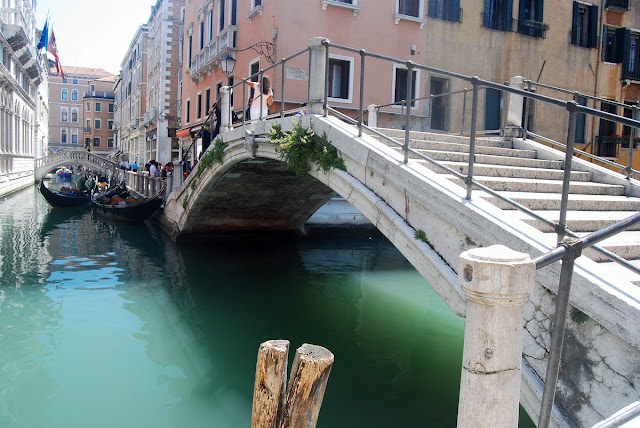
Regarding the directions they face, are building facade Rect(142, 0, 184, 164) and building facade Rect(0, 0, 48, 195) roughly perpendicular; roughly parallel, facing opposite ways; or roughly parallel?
roughly parallel, facing opposite ways

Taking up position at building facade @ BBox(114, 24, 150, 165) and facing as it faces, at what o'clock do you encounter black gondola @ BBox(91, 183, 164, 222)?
The black gondola is roughly at 9 o'clock from the building facade.

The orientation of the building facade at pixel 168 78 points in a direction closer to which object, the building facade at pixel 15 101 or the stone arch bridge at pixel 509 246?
the building facade

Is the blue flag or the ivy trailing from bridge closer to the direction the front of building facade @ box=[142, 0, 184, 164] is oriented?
the blue flag

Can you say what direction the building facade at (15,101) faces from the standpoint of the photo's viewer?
facing to the right of the viewer

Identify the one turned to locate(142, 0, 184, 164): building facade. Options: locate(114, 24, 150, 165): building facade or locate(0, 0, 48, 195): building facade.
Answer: locate(0, 0, 48, 195): building facade

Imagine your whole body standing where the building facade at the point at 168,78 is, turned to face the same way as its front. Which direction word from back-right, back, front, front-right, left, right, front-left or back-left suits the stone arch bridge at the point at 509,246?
left

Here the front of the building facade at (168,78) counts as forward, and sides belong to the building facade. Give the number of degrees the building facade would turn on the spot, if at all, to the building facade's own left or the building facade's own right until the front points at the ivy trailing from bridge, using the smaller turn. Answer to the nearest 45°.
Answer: approximately 90° to the building facade's own left

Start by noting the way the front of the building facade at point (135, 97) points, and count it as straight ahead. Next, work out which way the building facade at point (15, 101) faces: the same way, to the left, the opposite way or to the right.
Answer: the opposite way

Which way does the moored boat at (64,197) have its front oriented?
to the viewer's left

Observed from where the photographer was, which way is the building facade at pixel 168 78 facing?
facing to the left of the viewer

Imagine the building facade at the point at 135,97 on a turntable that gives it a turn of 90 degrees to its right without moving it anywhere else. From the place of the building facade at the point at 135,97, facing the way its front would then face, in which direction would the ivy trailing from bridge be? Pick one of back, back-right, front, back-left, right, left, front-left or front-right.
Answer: back

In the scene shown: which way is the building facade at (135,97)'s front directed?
to the viewer's left

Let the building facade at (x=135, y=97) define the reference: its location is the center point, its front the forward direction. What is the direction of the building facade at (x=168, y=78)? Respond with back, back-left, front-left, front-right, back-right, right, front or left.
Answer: left
